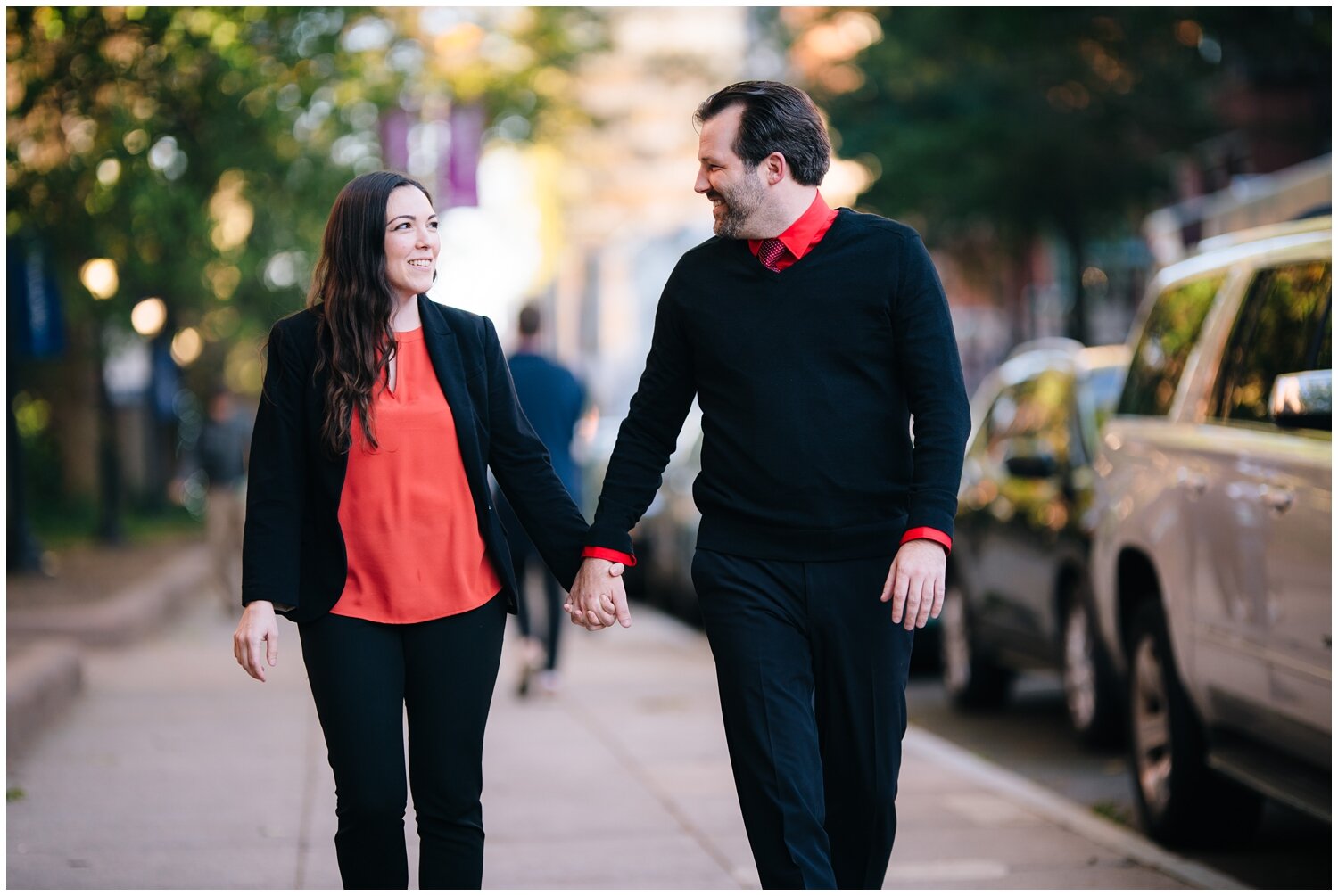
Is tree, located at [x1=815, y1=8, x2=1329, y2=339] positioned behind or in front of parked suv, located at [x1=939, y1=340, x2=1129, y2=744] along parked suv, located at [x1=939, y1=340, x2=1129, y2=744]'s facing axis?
behind

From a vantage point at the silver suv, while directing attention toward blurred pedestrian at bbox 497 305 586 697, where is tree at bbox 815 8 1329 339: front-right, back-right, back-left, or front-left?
front-right

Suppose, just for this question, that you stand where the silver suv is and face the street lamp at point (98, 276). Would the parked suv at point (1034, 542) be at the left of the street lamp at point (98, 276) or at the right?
right

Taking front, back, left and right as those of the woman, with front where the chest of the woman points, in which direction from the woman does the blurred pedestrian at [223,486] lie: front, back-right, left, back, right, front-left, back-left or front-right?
back

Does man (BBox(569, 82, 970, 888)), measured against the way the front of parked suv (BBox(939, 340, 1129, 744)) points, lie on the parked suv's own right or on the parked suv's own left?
on the parked suv's own right

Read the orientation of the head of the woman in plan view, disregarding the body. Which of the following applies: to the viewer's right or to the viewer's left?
to the viewer's right

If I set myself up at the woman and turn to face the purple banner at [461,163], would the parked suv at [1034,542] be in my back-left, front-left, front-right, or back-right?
front-right

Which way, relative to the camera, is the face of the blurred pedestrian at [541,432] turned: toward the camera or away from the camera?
away from the camera

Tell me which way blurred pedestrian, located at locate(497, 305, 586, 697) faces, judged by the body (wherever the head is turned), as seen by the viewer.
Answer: away from the camera

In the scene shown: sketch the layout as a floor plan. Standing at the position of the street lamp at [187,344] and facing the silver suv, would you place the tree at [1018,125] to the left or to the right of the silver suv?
left

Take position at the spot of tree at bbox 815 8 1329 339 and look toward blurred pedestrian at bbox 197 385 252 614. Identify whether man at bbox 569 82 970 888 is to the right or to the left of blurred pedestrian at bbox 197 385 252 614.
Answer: left

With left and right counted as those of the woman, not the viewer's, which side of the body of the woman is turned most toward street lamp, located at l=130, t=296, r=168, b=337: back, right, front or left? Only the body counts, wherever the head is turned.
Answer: back

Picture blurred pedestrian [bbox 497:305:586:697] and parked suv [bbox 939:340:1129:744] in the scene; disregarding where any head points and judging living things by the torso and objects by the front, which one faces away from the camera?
the blurred pedestrian

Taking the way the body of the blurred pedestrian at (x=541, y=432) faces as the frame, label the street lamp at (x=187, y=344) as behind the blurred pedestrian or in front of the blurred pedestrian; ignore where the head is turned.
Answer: in front

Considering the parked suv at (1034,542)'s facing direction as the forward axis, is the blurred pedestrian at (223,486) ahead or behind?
behind

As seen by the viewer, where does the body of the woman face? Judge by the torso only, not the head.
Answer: toward the camera

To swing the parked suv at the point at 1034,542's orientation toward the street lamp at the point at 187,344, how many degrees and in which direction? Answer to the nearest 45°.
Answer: approximately 180°

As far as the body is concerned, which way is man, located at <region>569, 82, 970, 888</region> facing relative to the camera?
toward the camera
